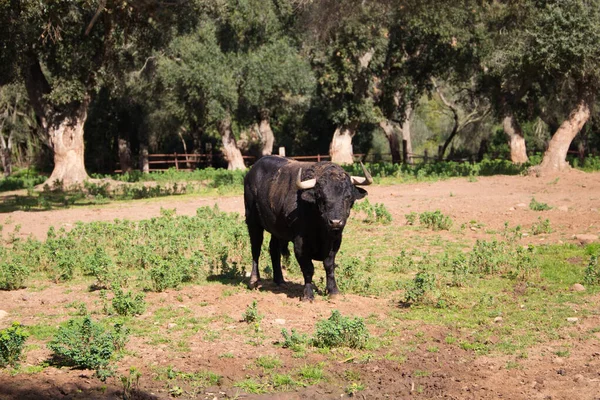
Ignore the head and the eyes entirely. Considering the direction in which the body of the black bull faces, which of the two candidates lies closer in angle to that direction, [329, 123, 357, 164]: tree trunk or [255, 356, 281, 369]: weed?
the weed

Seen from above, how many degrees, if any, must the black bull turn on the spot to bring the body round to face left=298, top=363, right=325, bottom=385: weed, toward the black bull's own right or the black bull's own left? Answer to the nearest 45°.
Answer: approximately 45° to the black bull's own right

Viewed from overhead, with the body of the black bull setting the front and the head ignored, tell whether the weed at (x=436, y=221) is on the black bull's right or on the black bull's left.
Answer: on the black bull's left

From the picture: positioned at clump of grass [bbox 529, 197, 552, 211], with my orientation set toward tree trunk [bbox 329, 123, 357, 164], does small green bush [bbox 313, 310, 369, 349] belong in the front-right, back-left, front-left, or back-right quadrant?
back-left

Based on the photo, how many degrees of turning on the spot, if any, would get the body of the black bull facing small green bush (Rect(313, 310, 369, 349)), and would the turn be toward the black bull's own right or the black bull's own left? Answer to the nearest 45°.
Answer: approximately 45° to the black bull's own right

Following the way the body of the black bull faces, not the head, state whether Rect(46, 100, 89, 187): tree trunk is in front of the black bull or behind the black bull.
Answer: behind

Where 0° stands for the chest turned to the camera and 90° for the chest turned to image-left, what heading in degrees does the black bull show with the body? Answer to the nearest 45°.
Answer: approximately 315°

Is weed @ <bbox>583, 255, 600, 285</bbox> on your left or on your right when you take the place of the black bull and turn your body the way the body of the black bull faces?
on your left

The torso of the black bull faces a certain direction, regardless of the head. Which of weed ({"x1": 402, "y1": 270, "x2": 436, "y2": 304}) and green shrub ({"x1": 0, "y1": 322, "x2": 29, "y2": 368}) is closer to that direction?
the weed

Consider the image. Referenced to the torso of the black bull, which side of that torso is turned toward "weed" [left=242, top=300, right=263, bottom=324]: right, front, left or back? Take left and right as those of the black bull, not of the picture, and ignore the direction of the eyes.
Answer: right

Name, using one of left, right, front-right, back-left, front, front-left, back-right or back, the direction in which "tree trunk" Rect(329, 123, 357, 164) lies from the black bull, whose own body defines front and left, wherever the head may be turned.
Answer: back-left

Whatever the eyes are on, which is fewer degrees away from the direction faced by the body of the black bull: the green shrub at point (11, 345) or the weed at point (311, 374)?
the weed

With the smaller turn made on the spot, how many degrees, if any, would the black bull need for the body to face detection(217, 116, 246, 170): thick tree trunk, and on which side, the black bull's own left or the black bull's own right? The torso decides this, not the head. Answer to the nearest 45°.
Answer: approximately 135° to the black bull's own left

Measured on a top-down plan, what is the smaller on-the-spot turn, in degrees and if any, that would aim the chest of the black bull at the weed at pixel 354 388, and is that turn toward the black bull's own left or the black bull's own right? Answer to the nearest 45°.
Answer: approximately 45° to the black bull's own right
